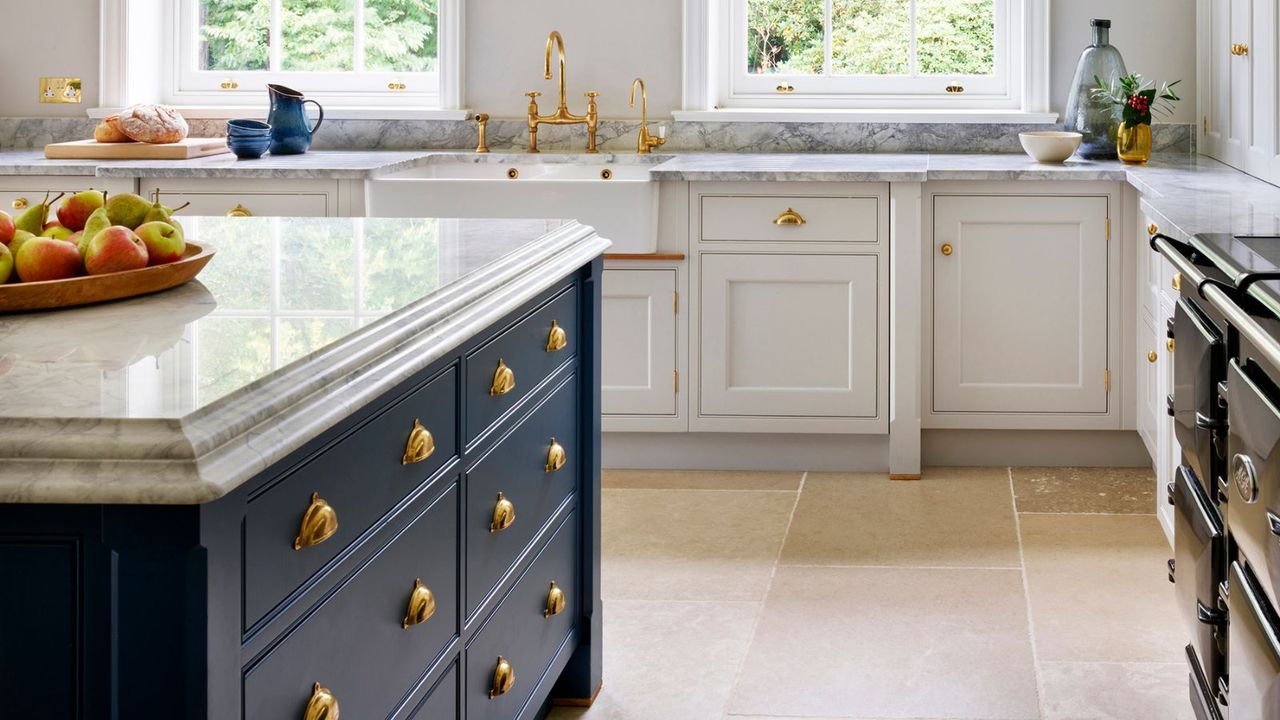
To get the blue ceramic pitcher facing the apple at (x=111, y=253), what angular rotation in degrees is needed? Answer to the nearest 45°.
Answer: approximately 90° to its left

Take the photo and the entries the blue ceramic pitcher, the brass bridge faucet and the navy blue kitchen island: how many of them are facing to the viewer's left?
1

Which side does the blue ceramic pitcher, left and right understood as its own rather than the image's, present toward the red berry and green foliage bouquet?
back

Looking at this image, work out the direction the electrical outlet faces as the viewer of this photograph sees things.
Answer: facing the viewer

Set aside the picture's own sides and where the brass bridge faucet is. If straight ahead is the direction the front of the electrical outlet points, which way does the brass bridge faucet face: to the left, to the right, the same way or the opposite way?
the same way

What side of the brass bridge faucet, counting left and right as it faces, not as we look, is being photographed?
front

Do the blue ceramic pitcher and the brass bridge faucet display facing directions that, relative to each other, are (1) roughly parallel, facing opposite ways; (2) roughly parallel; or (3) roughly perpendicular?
roughly perpendicular

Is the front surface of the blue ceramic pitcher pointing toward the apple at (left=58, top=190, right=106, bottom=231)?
no

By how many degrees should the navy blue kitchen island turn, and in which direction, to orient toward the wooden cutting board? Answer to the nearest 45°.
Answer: approximately 135° to its left

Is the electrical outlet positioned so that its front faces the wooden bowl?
yes

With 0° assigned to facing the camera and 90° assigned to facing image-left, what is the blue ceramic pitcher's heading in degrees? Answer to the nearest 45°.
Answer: approximately 90°

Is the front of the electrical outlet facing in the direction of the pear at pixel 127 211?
yes

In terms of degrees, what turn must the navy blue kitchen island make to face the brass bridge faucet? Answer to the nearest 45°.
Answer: approximately 135° to its left
